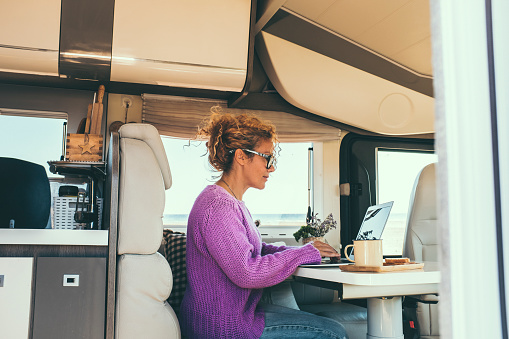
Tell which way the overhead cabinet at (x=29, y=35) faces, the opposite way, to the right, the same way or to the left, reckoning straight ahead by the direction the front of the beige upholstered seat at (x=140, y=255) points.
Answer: to the right

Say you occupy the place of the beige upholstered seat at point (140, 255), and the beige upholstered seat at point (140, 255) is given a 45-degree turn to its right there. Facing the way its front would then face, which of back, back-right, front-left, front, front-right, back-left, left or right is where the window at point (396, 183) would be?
left

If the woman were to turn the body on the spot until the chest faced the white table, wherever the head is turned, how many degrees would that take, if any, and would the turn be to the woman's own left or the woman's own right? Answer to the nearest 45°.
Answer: approximately 45° to the woman's own right

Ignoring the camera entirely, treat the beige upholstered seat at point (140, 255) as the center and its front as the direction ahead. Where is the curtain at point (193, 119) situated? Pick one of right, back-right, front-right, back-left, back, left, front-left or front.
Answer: left

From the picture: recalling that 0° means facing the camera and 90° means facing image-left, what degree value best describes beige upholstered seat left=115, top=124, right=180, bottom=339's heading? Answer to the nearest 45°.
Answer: approximately 270°

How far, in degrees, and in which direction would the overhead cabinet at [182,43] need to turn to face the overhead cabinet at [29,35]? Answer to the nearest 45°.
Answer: approximately 90° to its right

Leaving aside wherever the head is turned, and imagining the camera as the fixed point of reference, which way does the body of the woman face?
to the viewer's right

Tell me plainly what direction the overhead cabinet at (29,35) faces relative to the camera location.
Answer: facing the viewer

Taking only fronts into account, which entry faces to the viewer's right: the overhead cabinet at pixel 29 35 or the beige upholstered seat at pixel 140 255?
the beige upholstered seat

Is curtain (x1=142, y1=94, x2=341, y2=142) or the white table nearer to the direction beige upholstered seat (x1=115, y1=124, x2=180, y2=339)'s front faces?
the white table

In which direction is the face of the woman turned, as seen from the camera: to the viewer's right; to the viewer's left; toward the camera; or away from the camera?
to the viewer's right

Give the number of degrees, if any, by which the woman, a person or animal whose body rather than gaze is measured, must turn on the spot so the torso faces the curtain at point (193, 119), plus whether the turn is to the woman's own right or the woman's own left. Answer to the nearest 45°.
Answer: approximately 90° to the woman's own left

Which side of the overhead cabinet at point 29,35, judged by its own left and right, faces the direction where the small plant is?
left

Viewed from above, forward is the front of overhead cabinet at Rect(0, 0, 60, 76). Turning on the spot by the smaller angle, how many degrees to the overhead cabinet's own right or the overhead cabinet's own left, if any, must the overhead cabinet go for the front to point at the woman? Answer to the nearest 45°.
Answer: approximately 45° to the overhead cabinet's own left

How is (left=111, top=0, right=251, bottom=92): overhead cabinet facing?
toward the camera

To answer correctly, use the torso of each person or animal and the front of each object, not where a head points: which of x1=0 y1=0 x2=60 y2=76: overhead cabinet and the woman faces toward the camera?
the overhead cabinet

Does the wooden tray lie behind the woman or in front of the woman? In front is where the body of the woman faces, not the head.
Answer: in front
